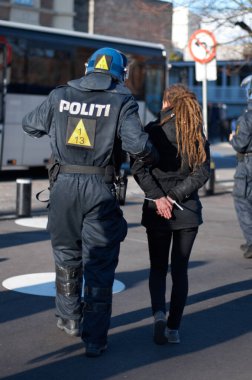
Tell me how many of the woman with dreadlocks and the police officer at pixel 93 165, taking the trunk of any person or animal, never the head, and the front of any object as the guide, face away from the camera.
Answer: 2

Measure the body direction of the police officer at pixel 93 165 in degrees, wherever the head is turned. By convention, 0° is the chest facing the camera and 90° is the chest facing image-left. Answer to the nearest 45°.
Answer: approximately 180°

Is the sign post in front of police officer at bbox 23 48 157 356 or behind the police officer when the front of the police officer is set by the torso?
in front

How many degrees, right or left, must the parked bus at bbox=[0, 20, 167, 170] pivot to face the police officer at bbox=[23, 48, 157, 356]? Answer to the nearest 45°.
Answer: approximately 135° to its right

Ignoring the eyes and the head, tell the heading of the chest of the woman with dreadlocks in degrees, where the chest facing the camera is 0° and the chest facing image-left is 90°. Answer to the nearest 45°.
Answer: approximately 180°

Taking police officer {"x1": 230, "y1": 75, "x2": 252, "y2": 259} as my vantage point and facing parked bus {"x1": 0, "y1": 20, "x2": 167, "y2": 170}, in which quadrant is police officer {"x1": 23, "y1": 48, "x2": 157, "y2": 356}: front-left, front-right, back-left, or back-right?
back-left

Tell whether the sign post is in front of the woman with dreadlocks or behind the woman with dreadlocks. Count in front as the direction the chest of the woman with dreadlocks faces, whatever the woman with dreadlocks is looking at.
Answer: in front
